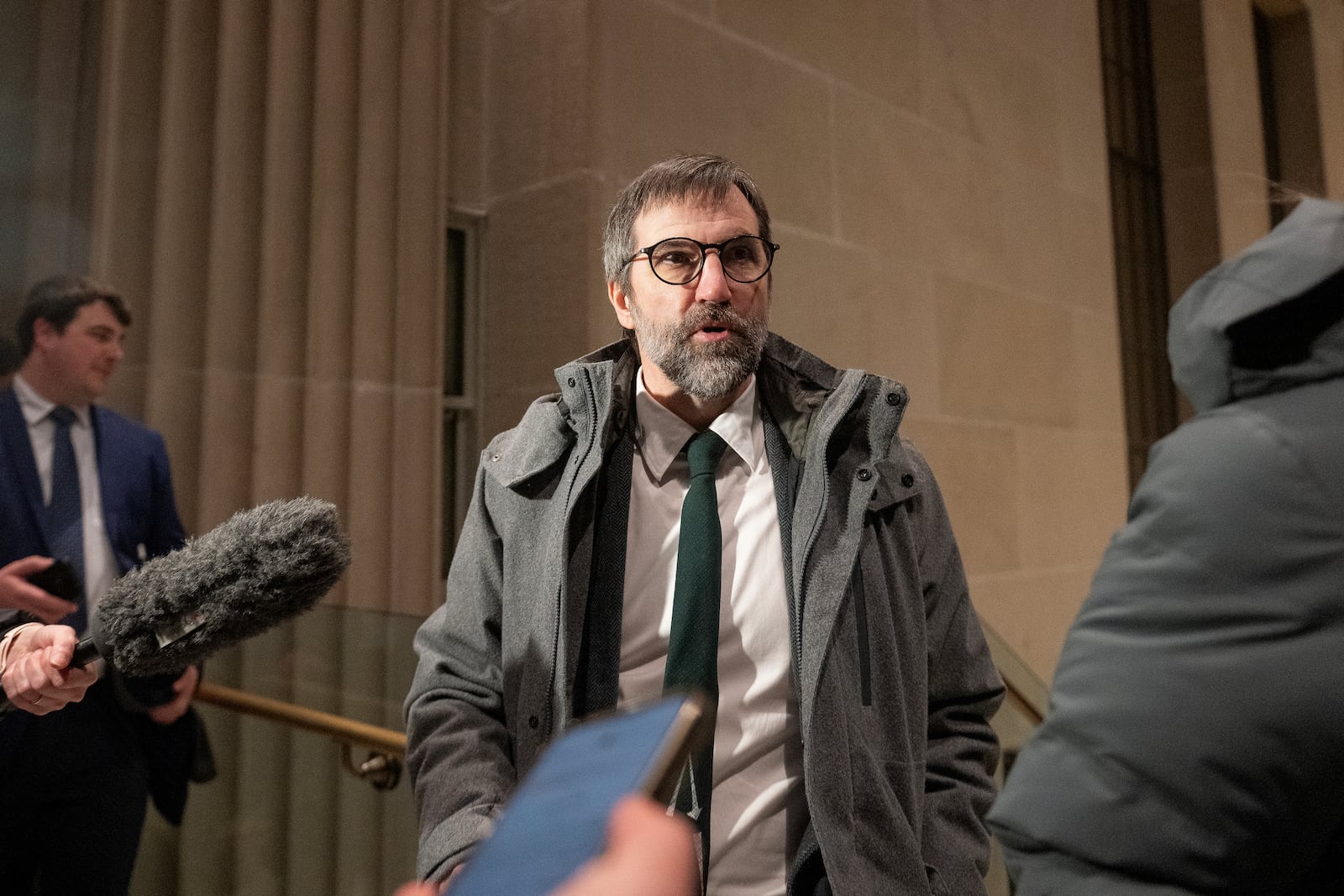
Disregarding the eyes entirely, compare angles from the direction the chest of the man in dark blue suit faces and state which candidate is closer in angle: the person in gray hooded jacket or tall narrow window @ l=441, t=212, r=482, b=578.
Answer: the person in gray hooded jacket

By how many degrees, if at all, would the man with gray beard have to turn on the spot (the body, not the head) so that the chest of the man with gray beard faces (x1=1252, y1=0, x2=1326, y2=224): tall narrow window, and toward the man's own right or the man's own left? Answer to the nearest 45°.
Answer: approximately 135° to the man's own left

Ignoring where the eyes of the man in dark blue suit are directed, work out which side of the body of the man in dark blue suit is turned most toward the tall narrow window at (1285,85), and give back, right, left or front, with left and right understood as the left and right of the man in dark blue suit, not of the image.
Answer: left

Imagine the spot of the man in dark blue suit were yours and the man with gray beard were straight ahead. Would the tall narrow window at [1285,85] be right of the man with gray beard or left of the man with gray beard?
left

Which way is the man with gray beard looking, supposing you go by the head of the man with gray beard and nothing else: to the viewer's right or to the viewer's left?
to the viewer's right

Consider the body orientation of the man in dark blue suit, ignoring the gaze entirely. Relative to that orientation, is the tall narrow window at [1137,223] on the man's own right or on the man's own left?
on the man's own left

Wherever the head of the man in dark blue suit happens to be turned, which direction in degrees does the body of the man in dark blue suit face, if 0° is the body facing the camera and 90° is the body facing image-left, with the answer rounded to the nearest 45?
approximately 0°

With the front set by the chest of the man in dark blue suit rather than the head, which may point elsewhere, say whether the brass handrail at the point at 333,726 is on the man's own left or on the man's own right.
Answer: on the man's own left
